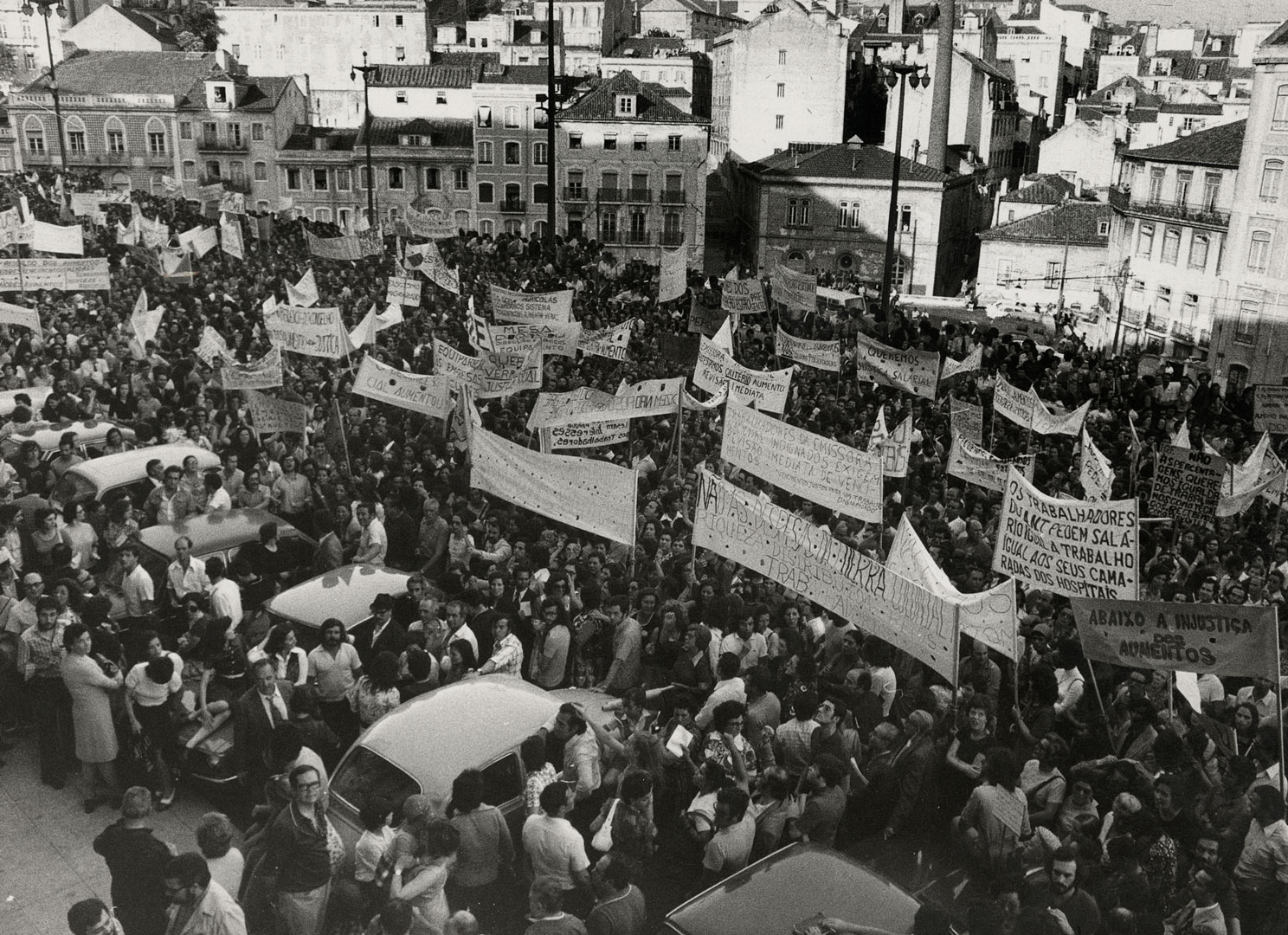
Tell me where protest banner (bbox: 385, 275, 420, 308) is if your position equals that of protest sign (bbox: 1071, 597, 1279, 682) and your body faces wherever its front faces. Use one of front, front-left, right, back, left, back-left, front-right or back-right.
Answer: back-right

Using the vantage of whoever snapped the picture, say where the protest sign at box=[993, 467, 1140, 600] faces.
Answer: facing the viewer

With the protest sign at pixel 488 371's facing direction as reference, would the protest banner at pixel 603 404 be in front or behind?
in front

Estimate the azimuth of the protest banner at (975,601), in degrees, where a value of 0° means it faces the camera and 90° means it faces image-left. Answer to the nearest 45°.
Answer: approximately 45°

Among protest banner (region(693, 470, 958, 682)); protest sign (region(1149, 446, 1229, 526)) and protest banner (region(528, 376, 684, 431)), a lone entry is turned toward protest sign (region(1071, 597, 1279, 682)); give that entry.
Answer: protest sign (region(1149, 446, 1229, 526))

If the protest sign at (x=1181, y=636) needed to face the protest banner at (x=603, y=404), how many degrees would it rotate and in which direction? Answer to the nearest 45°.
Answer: approximately 135° to its right

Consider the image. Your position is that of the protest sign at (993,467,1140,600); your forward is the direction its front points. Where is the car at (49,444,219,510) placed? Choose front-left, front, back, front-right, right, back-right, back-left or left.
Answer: right

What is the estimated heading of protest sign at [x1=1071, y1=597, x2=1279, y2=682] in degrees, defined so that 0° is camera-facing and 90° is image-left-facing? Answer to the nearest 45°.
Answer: approximately 0°

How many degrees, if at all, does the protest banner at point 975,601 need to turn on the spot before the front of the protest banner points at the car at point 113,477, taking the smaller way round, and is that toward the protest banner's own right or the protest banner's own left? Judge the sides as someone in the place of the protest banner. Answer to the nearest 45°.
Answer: approximately 45° to the protest banner's own right

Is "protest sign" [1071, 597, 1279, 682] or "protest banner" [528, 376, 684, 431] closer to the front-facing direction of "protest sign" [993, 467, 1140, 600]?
the protest sign

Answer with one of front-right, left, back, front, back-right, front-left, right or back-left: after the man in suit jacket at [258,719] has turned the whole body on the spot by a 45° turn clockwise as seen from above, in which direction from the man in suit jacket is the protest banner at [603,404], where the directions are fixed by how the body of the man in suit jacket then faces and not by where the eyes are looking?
back-left
